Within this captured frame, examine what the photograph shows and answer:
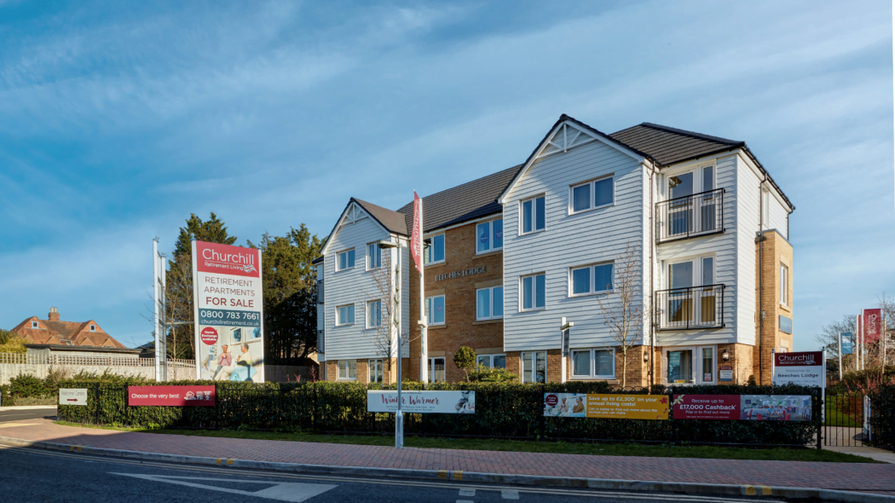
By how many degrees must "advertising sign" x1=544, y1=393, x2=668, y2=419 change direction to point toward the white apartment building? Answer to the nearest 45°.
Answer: approximately 180°

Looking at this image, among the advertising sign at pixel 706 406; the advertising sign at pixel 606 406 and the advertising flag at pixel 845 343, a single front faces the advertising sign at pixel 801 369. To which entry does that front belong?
the advertising flag at pixel 845 343

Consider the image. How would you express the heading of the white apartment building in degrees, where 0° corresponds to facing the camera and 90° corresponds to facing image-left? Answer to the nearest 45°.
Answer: approximately 45°

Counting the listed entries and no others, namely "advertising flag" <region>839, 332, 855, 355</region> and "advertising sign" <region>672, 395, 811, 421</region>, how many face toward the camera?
2
